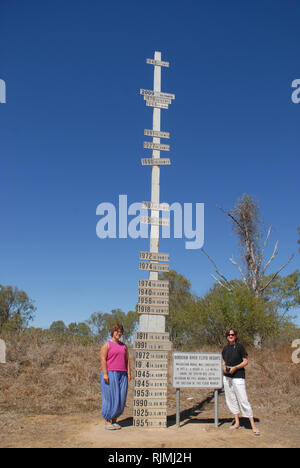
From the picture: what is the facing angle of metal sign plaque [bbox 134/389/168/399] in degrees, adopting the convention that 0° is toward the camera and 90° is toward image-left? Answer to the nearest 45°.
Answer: approximately 0°

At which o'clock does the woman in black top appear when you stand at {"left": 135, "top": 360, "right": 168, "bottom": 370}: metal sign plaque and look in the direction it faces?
The woman in black top is roughly at 9 o'clock from the metal sign plaque.

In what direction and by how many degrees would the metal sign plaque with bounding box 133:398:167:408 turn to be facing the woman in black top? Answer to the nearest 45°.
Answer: approximately 90° to its left

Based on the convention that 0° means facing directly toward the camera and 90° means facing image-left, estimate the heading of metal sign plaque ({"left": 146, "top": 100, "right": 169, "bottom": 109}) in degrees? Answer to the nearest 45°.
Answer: approximately 0°
